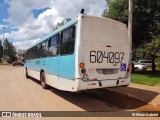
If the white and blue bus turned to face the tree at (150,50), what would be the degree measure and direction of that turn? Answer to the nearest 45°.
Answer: approximately 90° to its right

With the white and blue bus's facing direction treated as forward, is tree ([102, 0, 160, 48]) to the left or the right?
on its right

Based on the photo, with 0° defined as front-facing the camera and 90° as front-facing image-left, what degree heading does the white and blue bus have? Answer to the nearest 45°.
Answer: approximately 135°
